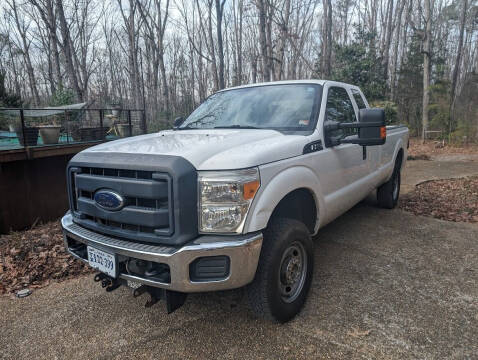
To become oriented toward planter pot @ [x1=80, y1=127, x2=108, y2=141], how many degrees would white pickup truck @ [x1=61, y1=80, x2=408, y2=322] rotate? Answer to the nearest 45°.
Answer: approximately 90° to its right

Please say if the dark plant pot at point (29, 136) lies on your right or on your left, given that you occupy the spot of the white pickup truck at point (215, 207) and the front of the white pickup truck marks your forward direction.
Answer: on your right

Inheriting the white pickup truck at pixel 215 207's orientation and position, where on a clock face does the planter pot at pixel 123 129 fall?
The planter pot is roughly at 4 o'clock from the white pickup truck.

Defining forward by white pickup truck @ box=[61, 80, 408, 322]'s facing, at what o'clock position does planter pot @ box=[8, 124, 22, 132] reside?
The planter pot is roughly at 3 o'clock from the white pickup truck.

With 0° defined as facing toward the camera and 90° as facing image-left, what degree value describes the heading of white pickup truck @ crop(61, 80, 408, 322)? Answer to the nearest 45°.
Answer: approximately 45°

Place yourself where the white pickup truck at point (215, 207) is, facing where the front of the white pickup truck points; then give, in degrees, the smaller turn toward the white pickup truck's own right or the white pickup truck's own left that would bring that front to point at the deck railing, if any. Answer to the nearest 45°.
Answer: approximately 90° to the white pickup truck's own right

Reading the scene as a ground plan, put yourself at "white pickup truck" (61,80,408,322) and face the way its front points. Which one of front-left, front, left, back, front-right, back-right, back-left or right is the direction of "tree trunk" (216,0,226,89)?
back-right

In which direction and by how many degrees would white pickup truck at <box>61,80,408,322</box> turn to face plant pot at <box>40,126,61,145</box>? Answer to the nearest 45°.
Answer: approximately 90° to its right

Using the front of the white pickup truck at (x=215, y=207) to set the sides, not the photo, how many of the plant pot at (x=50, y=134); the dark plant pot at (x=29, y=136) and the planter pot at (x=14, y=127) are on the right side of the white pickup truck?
3
